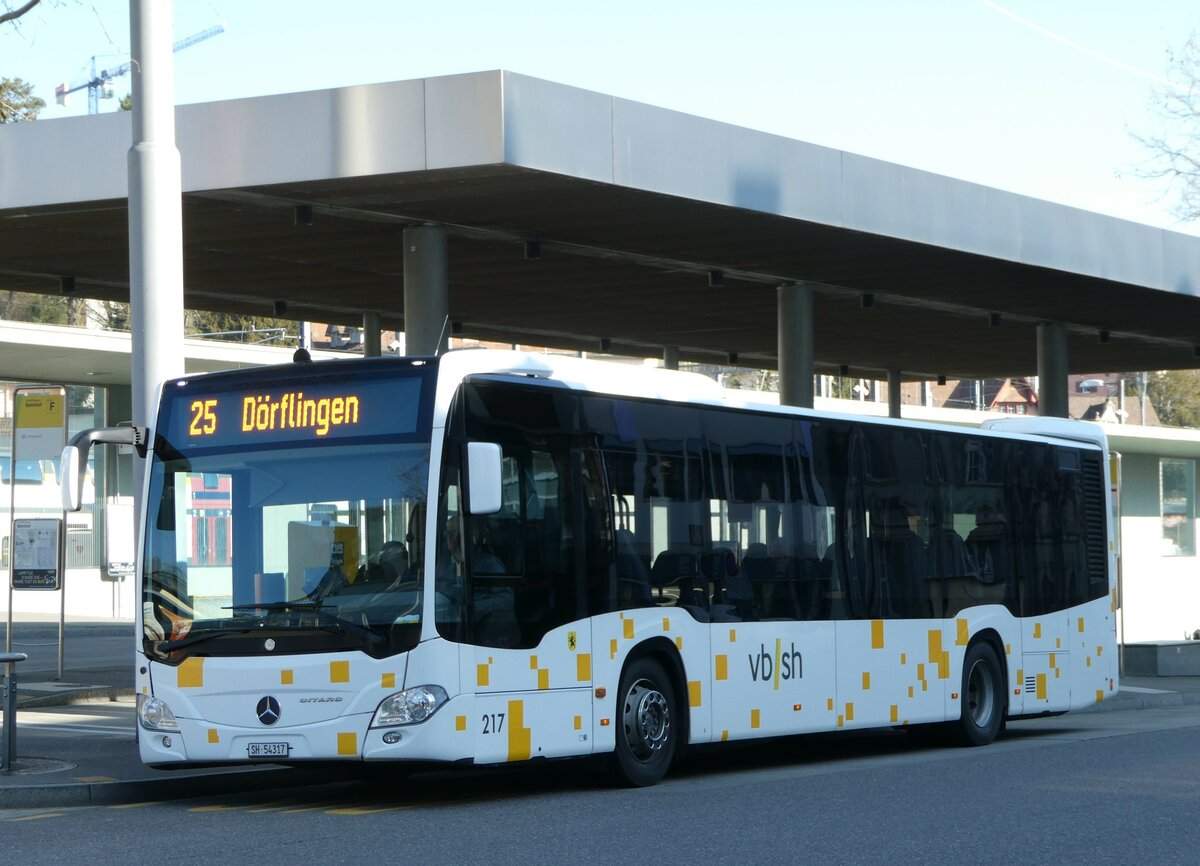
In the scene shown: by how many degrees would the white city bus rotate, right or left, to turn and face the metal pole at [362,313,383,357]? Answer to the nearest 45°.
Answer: approximately 135° to its right

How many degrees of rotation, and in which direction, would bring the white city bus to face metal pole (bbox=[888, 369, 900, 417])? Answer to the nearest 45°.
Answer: approximately 135° to its right

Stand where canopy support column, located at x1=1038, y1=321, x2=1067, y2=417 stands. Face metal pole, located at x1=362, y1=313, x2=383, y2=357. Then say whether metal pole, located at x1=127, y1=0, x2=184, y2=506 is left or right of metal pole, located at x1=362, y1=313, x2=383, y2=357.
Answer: left

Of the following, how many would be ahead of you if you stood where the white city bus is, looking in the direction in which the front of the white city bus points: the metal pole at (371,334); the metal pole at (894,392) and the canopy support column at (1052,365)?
0

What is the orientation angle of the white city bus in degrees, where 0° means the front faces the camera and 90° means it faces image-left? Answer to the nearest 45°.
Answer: approximately 45°

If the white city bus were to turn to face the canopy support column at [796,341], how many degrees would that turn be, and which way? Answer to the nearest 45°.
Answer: approximately 135° to its right

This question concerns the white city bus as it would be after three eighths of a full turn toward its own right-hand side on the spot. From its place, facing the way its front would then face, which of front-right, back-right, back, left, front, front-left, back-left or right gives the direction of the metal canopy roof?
front

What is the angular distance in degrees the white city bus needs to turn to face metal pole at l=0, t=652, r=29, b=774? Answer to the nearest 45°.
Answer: approximately 45° to its right
